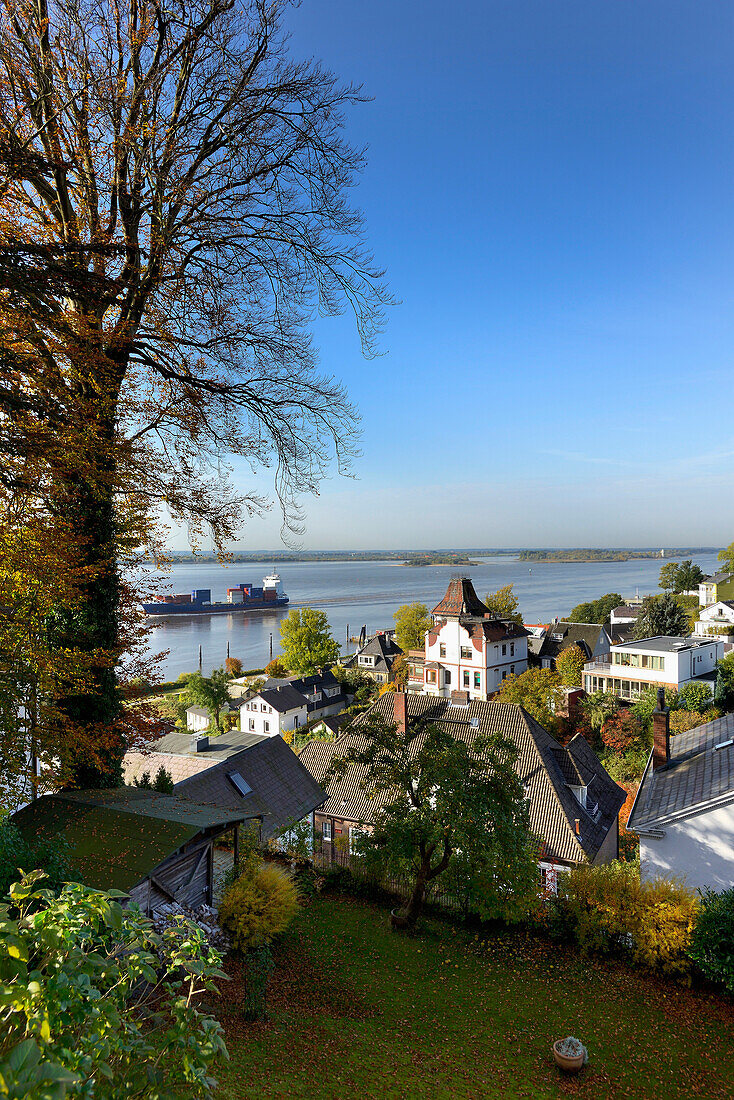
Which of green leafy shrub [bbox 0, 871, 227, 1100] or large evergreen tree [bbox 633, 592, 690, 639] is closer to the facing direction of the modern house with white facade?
the green leafy shrub

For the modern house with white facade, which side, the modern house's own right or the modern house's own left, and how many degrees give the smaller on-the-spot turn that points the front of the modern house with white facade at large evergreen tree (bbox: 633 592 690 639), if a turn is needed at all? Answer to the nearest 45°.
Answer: approximately 135° to the modern house's own right

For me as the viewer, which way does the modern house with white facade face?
facing the viewer and to the left of the viewer

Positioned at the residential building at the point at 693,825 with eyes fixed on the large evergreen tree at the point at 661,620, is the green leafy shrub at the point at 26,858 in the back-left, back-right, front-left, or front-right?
back-left

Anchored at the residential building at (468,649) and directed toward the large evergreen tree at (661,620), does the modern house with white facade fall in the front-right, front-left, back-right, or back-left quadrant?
front-right

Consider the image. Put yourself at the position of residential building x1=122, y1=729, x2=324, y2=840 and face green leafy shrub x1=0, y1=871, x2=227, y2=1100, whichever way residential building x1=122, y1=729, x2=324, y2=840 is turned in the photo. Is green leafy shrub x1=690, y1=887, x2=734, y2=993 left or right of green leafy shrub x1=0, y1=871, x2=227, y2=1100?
left

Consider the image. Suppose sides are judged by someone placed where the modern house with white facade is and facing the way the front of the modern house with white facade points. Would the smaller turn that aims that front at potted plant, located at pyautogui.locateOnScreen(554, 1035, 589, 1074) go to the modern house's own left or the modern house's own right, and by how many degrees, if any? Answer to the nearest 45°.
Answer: approximately 45° to the modern house's own left

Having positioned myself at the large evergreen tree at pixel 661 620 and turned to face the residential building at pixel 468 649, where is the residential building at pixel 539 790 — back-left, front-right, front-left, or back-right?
front-left

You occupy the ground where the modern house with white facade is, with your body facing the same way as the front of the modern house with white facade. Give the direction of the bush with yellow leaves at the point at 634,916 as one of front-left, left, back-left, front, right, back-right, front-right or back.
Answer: front-left

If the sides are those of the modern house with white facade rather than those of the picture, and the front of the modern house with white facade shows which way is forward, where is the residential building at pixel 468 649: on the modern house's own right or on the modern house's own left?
on the modern house's own right
